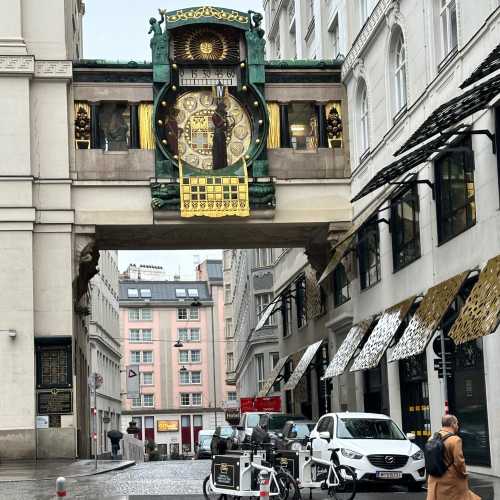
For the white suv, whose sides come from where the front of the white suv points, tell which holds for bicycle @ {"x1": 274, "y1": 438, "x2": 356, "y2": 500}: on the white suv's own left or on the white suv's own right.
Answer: on the white suv's own right

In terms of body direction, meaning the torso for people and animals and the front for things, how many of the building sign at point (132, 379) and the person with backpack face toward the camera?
1

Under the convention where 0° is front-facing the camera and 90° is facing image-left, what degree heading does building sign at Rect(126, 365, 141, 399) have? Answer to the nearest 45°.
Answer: approximately 0°

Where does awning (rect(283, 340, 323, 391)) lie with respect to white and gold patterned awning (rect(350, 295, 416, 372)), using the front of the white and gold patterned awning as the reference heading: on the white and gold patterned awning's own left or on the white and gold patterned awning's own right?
on the white and gold patterned awning's own right

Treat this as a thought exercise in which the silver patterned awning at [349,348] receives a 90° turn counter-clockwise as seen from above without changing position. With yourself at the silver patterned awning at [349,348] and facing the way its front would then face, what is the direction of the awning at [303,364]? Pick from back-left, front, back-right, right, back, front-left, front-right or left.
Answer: back-left

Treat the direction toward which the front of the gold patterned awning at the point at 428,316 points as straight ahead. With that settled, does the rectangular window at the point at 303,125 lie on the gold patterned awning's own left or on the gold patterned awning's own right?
on the gold patterned awning's own right

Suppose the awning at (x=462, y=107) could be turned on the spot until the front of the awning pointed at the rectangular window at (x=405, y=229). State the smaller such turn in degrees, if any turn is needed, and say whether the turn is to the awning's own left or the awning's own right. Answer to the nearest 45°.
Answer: approximately 135° to the awning's own right

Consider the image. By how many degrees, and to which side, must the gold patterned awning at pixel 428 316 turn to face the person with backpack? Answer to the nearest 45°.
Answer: approximately 45° to its left

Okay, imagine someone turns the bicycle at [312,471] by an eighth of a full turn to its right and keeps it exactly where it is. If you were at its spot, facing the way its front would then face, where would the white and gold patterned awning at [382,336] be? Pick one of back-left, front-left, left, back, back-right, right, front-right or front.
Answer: front-right

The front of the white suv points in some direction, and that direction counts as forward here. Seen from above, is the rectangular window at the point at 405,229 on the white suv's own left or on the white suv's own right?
on the white suv's own left

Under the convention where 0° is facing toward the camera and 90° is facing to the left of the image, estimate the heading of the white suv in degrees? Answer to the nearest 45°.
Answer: approximately 315°

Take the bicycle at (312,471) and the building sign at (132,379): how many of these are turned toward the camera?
1

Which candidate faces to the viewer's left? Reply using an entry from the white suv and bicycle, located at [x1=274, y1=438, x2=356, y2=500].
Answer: the bicycle
